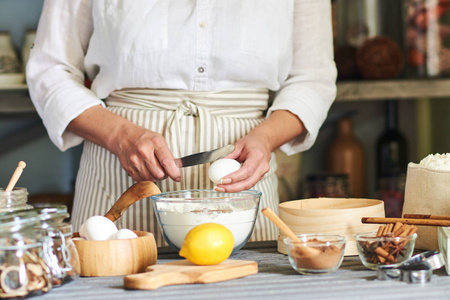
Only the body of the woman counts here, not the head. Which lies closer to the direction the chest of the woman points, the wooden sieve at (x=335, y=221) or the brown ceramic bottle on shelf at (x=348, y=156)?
the wooden sieve

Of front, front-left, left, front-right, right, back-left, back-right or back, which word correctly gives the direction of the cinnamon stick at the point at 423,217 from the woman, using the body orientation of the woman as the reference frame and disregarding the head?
front-left

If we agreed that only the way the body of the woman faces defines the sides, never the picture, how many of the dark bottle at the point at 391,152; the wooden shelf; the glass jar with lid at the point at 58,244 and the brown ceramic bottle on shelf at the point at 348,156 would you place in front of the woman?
1

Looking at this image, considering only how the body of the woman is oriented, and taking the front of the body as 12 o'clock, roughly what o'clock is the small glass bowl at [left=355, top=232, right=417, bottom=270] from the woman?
The small glass bowl is roughly at 11 o'clock from the woman.

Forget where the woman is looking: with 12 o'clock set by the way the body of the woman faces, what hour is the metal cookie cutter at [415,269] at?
The metal cookie cutter is roughly at 11 o'clock from the woman.

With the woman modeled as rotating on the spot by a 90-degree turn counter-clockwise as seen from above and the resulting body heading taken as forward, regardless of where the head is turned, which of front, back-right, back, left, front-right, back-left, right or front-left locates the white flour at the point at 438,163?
front-right

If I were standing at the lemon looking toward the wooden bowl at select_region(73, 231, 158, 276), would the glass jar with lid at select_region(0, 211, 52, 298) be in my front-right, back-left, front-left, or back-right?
front-left

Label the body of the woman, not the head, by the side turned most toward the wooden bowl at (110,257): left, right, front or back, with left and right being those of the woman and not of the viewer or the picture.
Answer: front

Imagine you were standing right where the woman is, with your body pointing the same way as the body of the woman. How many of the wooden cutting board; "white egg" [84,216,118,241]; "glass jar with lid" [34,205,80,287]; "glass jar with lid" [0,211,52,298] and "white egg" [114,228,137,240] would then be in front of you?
5

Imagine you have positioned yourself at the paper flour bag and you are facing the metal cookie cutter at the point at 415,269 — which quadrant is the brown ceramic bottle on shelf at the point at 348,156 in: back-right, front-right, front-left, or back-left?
back-right

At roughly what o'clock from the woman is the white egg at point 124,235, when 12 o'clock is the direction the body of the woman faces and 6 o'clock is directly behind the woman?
The white egg is roughly at 12 o'clock from the woman.

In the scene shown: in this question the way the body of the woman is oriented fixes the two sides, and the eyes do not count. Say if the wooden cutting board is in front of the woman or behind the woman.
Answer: in front

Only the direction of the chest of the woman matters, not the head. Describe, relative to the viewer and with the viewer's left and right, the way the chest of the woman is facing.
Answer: facing the viewer

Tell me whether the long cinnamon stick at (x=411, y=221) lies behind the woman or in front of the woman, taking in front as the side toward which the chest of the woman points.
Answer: in front

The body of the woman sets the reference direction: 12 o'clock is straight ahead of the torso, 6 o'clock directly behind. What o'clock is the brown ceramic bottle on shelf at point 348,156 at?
The brown ceramic bottle on shelf is roughly at 7 o'clock from the woman.

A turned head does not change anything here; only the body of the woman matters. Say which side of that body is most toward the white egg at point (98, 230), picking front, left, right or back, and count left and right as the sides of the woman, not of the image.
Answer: front
